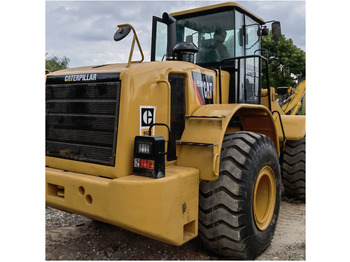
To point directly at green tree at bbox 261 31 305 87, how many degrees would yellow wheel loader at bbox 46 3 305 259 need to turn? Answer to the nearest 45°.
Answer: approximately 45° to its left

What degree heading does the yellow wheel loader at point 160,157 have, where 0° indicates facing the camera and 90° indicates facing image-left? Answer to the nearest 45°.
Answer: approximately 225°
